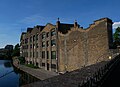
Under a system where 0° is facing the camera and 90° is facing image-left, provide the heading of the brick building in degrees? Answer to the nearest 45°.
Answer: approximately 45°
